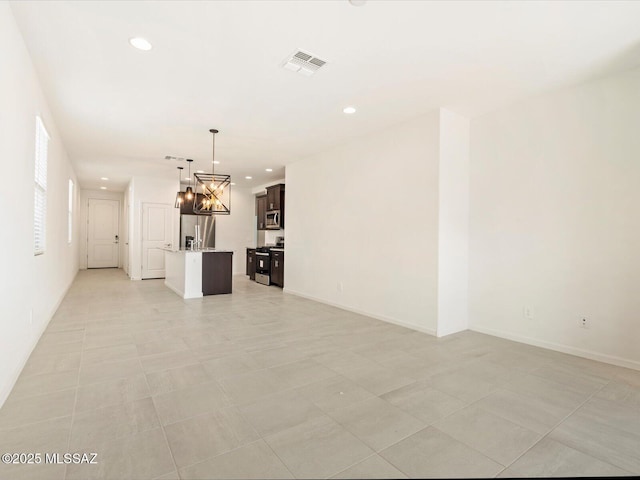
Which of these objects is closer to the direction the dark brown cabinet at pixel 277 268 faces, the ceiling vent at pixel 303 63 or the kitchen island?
the kitchen island

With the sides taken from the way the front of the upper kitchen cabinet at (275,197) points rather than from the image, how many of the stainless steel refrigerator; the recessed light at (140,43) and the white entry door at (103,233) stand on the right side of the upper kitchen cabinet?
2

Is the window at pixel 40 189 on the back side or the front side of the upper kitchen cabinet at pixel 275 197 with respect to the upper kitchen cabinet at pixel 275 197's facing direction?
on the front side

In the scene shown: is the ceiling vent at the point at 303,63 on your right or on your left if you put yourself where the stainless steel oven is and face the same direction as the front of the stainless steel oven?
on your left

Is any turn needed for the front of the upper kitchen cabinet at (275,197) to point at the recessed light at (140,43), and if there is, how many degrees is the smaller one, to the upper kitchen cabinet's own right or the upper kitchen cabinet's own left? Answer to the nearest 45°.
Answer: approximately 45° to the upper kitchen cabinet's own left

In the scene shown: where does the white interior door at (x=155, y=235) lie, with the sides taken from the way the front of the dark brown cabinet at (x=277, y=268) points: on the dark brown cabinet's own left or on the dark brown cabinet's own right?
on the dark brown cabinet's own right

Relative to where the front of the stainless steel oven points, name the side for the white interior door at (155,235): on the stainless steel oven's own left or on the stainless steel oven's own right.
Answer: on the stainless steel oven's own right

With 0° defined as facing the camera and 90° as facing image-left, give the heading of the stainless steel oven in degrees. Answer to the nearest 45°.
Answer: approximately 45°

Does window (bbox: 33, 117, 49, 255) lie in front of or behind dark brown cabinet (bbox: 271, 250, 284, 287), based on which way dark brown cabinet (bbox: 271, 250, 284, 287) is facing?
in front
